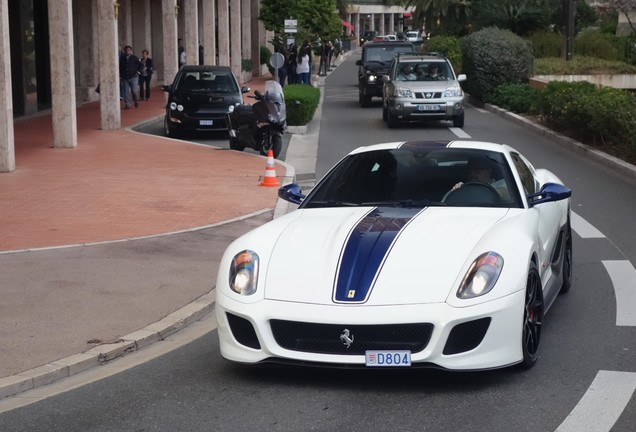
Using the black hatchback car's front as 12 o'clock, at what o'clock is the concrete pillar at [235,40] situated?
The concrete pillar is roughly at 6 o'clock from the black hatchback car.

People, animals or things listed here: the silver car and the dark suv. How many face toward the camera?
2

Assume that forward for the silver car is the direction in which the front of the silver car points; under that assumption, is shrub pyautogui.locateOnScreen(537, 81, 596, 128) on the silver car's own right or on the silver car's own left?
on the silver car's own left

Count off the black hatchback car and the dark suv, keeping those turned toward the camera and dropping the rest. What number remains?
2

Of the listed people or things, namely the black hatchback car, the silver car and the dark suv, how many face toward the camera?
3

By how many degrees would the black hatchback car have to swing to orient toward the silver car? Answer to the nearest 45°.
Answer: approximately 90° to its left

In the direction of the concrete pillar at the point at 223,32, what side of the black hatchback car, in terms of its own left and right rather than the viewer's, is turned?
back

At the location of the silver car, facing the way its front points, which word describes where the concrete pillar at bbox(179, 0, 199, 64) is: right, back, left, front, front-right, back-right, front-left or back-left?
back-right

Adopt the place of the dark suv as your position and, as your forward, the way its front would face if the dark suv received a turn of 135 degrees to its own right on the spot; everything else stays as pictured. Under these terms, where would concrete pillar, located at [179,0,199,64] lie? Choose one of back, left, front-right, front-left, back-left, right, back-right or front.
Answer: front-left
